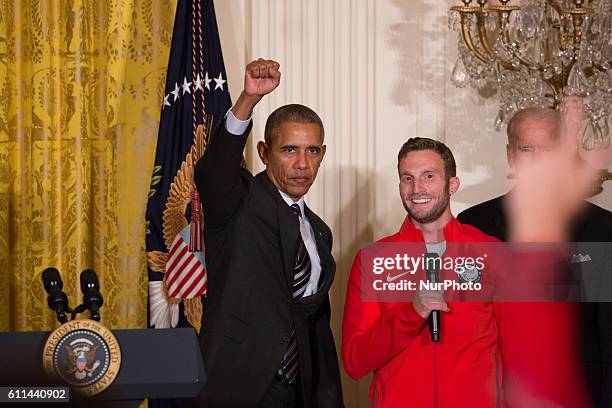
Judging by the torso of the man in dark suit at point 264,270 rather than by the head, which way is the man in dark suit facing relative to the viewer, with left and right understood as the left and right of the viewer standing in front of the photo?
facing the viewer and to the right of the viewer

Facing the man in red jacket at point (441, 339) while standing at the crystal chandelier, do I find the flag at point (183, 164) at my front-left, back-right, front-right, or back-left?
front-right

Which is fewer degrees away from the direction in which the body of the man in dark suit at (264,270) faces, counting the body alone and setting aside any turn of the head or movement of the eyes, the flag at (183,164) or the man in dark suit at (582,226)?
the man in dark suit

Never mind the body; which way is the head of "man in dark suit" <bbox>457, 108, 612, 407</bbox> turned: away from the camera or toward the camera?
toward the camera

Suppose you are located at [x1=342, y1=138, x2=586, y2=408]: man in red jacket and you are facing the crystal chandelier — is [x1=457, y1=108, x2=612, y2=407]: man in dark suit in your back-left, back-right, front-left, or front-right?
front-right

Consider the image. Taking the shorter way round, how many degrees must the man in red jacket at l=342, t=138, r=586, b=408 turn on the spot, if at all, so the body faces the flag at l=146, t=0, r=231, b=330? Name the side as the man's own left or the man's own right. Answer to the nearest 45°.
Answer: approximately 135° to the man's own right

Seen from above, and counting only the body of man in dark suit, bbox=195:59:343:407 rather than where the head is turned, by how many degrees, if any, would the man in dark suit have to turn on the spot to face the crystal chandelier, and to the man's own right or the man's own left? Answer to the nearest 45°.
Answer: approximately 90° to the man's own left

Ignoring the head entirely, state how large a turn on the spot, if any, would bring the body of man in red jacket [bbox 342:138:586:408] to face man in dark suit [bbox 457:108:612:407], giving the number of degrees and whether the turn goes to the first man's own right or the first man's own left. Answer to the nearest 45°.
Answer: approximately 135° to the first man's own left

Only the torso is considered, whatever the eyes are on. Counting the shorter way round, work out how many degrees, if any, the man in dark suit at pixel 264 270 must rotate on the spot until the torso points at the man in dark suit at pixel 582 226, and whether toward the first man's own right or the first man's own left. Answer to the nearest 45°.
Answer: approximately 45° to the first man's own left

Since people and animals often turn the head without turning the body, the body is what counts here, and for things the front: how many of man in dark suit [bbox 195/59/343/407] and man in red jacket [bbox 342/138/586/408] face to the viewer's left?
0

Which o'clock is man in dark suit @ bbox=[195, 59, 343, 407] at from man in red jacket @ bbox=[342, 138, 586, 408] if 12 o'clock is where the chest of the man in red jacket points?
The man in dark suit is roughly at 3 o'clock from the man in red jacket.

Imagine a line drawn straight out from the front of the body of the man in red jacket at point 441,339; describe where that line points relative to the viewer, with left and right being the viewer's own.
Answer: facing the viewer
